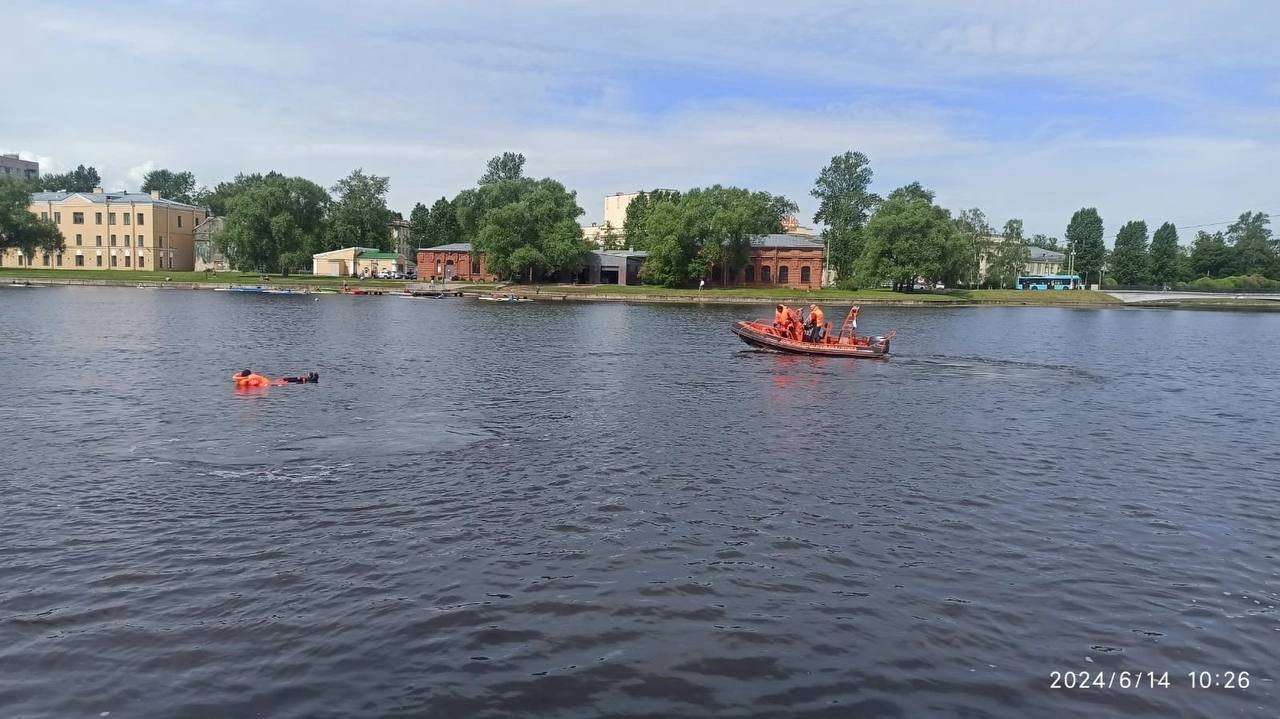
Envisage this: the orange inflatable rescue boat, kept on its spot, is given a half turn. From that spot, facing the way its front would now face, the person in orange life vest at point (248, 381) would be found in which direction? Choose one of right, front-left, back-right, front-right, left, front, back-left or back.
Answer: back-right

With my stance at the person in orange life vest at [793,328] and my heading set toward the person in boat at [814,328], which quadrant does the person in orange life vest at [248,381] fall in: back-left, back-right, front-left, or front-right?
back-right

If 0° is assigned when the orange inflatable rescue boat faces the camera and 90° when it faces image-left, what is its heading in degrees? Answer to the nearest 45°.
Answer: approximately 90°
